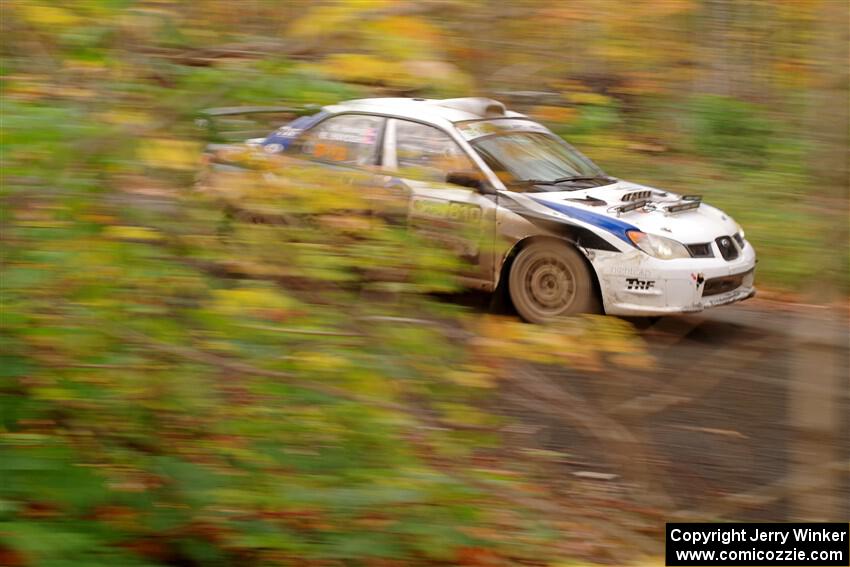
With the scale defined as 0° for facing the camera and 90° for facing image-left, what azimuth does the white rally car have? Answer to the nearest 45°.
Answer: approximately 315°

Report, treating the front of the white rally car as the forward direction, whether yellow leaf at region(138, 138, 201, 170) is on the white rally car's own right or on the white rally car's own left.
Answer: on the white rally car's own right
